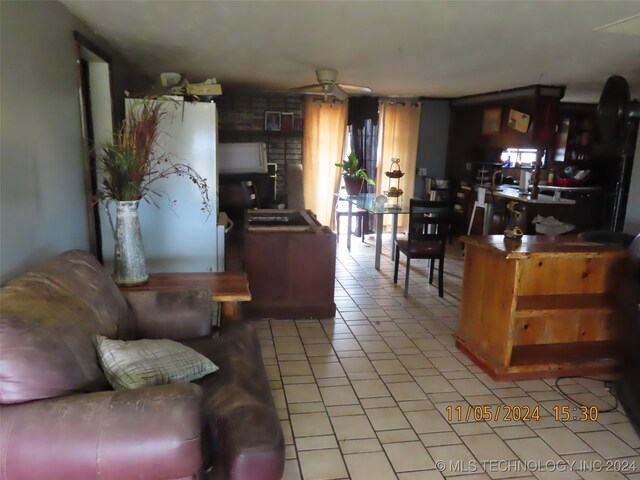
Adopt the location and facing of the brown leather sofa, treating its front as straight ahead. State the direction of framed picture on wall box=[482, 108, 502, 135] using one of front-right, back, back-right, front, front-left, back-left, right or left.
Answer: front-left

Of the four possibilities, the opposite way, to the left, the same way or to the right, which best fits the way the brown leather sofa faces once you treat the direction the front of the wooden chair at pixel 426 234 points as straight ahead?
to the right

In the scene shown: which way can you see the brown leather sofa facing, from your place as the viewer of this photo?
facing to the right of the viewer

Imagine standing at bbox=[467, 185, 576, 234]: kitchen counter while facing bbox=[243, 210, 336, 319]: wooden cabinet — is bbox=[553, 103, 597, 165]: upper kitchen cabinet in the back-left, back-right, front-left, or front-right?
back-right

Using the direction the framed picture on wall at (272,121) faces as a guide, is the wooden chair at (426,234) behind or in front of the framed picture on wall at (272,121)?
in front

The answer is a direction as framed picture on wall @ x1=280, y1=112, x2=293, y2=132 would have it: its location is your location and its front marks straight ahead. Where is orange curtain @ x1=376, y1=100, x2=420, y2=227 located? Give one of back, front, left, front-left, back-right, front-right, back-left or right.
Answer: left

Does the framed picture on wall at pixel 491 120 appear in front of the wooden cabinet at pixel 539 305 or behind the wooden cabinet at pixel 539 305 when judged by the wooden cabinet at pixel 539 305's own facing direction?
behind

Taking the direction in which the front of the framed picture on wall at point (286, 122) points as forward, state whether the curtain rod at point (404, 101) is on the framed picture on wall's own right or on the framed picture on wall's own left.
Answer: on the framed picture on wall's own left

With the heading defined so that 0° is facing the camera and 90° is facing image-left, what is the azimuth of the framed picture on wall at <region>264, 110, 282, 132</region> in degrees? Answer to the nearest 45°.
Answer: approximately 0°

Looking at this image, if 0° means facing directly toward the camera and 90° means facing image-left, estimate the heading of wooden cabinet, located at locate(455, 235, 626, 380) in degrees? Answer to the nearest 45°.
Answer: approximately 0°

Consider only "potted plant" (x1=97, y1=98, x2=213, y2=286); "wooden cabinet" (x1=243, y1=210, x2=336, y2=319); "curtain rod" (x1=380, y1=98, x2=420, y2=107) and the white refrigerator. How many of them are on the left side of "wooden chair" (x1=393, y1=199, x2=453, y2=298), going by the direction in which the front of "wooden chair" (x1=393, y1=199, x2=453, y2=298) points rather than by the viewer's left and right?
3

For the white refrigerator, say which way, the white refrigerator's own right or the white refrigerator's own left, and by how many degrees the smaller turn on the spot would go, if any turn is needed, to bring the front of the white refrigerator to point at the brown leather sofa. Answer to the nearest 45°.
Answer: approximately 90° to the white refrigerator's own right

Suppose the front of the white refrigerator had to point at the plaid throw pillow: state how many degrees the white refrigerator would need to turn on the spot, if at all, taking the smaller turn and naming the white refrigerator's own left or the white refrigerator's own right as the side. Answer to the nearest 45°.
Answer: approximately 90° to the white refrigerator's own right

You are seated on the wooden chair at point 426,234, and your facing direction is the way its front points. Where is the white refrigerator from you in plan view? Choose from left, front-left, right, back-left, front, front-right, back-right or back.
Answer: left

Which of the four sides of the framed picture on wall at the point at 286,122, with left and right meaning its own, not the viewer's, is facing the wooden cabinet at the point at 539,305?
front

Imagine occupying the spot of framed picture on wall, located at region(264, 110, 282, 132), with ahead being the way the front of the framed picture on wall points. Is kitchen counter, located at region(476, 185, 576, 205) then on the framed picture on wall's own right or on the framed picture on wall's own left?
on the framed picture on wall's own left
